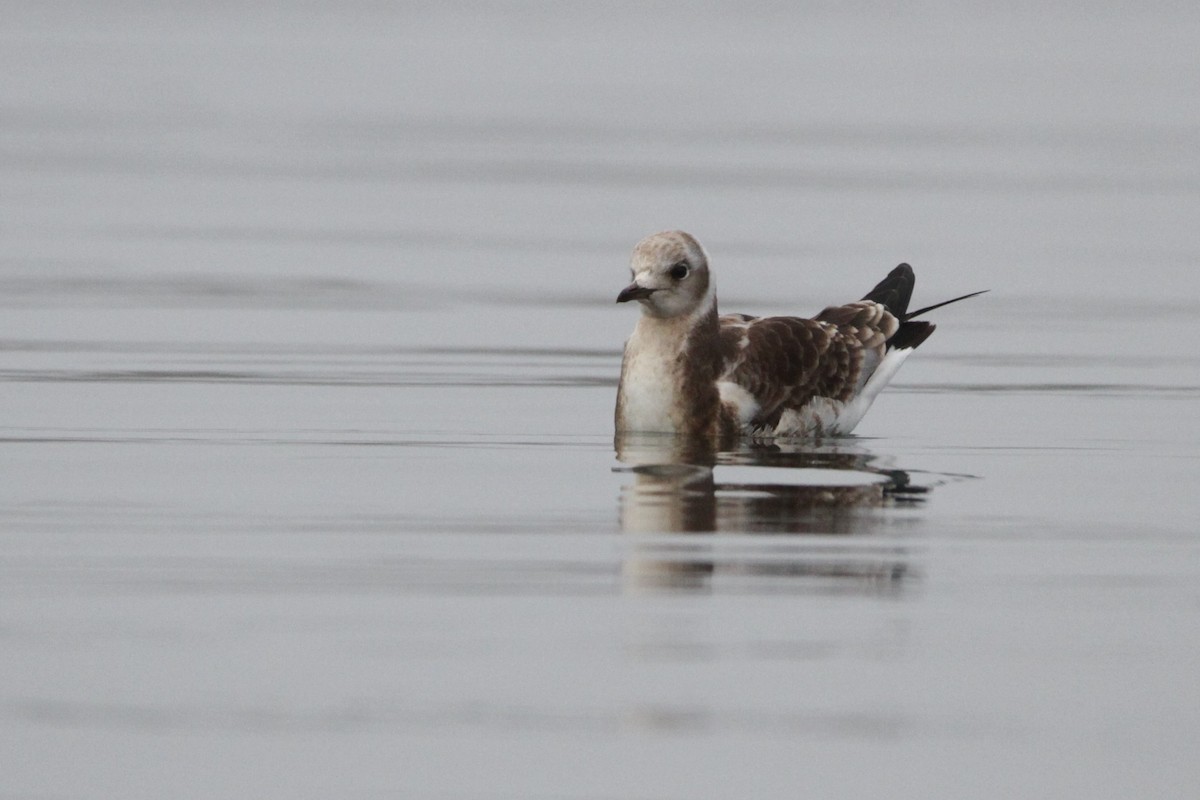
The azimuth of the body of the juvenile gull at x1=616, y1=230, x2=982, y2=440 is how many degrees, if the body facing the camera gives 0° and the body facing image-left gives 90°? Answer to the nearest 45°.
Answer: approximately 45°
